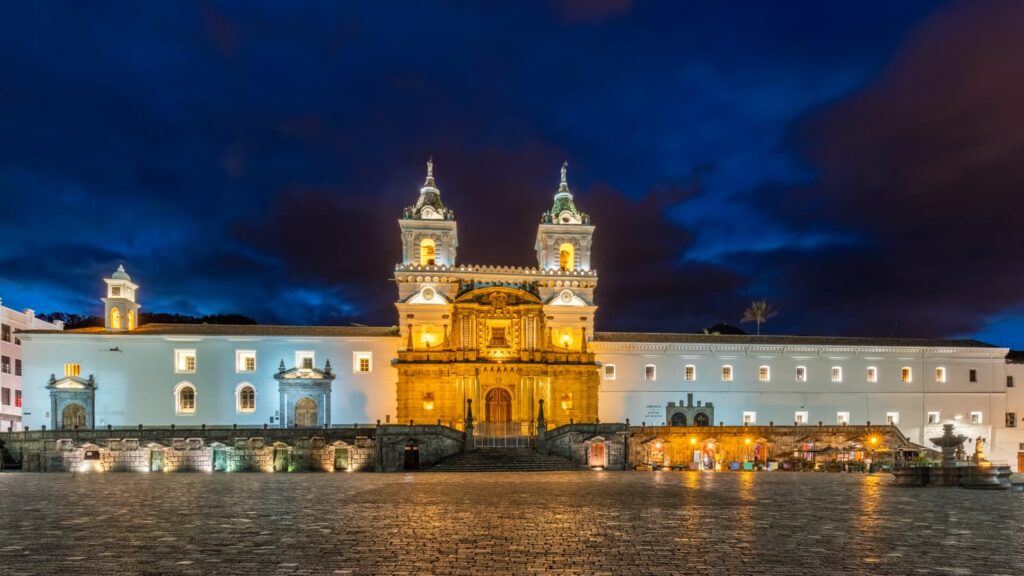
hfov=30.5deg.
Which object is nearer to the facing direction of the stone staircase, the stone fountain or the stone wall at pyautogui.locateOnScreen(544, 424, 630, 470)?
the stone fountain

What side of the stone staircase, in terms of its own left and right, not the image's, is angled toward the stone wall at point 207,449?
right

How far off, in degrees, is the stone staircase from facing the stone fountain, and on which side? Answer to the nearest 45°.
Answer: approximately 45° to its left

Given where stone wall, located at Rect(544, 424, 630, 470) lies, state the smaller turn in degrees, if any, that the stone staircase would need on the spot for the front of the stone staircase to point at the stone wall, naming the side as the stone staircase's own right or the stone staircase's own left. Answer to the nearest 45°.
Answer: approximately 135° to the stone staircase's own left

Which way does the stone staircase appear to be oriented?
toward the camera

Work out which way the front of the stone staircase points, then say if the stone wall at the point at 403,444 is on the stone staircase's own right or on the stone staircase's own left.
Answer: on the stone staircase's own right

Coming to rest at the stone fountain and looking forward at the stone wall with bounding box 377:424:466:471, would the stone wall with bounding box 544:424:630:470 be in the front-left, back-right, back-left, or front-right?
front-right

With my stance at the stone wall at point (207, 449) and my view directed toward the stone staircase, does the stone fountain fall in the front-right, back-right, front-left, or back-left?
front-right

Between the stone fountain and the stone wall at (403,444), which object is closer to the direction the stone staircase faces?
the stone fountain
